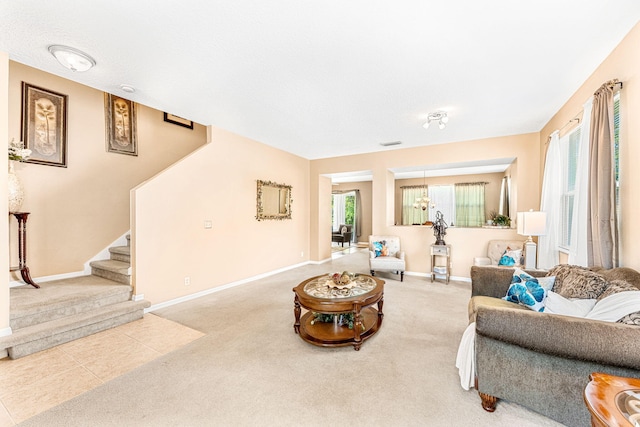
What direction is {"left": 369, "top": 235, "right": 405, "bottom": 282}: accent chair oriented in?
toward the camera

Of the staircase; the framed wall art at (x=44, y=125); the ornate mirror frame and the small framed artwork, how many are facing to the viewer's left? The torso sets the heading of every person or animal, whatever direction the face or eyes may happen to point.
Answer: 0

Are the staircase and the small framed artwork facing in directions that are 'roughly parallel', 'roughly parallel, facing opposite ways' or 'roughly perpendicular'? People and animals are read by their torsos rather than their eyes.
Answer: roughly parallel

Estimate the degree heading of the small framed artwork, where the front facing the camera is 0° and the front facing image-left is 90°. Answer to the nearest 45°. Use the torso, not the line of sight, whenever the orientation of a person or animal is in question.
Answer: approximately 315°

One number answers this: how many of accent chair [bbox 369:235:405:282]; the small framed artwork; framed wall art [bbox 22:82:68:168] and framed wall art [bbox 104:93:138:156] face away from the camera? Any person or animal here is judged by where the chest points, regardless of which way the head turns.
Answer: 0

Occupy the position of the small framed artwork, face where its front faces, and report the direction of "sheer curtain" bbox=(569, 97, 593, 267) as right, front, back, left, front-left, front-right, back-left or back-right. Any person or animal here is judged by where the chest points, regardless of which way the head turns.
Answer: front

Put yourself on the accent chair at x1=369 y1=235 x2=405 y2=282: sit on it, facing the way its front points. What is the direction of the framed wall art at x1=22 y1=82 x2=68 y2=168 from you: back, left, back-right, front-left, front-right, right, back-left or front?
front-right

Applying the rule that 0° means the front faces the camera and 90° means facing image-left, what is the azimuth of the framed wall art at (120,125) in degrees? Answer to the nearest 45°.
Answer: approximately 315°

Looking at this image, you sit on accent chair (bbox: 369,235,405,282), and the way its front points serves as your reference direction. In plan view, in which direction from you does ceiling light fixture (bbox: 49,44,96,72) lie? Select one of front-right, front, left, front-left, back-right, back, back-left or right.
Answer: front-right

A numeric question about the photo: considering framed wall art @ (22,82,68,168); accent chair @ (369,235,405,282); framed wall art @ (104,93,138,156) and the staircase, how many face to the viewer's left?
0

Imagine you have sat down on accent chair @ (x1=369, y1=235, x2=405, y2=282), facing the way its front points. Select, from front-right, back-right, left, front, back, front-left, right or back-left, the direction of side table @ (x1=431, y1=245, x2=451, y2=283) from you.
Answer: left

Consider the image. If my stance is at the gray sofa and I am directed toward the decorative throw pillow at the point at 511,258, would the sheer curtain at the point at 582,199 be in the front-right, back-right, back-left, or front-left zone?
front-right

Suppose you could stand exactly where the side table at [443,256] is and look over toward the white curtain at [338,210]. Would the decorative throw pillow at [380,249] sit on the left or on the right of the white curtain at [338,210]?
left
